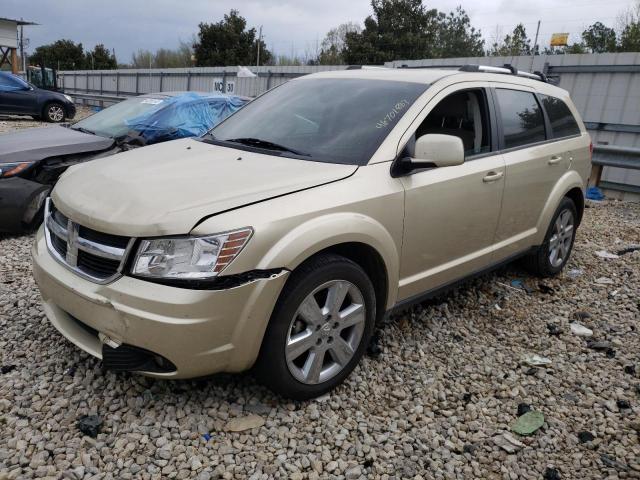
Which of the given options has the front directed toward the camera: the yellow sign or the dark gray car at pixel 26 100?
the yellow sign

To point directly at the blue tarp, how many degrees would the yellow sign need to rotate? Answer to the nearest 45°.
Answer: approximately 45° to its right

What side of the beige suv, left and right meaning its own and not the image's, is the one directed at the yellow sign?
back

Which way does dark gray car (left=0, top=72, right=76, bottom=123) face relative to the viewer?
to the viewer's right

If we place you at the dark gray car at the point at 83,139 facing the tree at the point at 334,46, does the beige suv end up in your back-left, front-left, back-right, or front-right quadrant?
back-right

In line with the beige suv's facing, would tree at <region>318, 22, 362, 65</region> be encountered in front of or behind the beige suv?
behind

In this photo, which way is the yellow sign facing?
toward the camera

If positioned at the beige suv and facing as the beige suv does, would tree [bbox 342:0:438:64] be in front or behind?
behind

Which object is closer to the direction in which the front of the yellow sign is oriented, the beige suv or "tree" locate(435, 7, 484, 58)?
the beige suv

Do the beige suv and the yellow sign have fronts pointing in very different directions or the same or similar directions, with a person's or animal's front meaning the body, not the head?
same or similar directions

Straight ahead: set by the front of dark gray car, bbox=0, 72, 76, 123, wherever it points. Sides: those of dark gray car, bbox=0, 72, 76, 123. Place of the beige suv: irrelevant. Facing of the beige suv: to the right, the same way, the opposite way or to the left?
the opposite way

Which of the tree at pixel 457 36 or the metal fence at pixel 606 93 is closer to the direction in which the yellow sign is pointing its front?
the metal fence

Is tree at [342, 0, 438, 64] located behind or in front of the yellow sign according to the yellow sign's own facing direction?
in front

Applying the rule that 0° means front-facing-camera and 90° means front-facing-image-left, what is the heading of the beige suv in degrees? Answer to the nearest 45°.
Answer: approximately 45°
